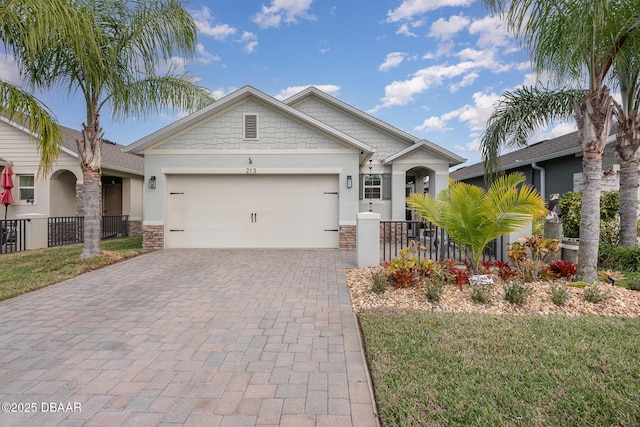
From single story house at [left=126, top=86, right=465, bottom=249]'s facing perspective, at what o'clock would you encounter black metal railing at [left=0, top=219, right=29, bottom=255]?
The black metal railing is roughly at 3 o'clock from the single story house.

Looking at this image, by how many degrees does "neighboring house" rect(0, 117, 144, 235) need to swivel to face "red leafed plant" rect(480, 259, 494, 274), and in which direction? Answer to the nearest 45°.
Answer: approximately 45° to its left

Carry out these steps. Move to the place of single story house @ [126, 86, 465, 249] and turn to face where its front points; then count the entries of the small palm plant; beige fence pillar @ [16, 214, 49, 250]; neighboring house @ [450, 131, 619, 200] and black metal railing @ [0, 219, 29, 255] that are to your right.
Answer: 2

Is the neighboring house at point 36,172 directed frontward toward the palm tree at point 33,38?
yes

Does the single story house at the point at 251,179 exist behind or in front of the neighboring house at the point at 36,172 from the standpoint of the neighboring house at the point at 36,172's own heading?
in front

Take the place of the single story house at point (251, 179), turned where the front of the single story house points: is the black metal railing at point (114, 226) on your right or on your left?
on your right

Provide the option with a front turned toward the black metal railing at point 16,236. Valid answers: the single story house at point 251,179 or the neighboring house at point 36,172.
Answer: the neighboring house

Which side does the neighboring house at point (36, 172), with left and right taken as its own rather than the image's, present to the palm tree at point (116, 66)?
front

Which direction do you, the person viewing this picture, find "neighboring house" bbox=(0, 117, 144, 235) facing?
facing the viewer

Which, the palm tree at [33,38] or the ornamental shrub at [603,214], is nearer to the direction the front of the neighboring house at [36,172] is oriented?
the palm tree

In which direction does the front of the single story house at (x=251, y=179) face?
toward the camera

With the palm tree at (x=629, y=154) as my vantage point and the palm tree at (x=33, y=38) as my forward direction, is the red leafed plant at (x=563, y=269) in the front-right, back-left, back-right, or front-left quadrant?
front-left

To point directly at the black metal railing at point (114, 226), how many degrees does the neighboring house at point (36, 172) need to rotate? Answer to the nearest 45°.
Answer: approximately 90° to its left

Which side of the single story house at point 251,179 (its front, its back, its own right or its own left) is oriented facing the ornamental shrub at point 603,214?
left

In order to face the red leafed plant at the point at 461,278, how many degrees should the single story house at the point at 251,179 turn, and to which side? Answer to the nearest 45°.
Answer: approximately 45° to its left

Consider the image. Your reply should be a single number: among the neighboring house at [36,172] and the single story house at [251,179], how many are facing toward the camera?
2

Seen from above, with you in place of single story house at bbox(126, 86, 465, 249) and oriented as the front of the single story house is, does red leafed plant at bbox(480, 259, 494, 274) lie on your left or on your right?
on your left
